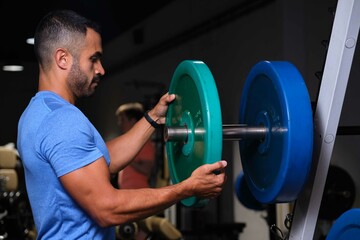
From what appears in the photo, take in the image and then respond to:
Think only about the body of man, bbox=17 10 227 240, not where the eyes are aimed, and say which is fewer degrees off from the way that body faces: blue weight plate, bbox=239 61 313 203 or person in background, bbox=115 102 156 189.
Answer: the blue weight plate

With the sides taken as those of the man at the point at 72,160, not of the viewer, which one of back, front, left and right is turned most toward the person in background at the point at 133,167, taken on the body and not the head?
left

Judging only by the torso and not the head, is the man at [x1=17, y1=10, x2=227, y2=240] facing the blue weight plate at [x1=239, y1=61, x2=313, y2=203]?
yes

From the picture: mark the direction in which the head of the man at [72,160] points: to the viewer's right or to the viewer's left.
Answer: to the viewer's right

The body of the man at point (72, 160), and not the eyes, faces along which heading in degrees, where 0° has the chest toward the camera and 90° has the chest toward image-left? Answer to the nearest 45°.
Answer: approximately 270°

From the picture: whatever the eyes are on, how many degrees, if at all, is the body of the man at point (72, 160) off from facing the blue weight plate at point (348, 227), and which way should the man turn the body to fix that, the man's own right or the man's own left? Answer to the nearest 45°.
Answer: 0° — they already face it
